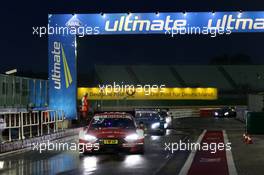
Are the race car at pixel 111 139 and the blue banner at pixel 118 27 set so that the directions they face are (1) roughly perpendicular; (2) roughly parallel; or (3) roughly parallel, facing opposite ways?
roughly parallel

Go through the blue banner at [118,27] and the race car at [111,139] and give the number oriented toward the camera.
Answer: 2

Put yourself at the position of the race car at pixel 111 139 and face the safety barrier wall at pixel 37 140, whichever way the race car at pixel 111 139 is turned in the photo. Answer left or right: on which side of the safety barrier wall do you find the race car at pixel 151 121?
right

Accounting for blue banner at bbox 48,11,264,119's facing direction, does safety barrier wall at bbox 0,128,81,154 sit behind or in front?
in front

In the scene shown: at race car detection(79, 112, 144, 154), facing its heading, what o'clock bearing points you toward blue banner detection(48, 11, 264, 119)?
The blue banner is roughly at 6 o'clock from the race car.

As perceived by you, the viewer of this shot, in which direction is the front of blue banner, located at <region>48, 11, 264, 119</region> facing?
facing the viewer

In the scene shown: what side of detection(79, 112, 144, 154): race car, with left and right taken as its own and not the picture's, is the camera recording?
front

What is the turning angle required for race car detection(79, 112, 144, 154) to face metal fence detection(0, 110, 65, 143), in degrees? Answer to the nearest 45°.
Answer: approximately 135° to its right
